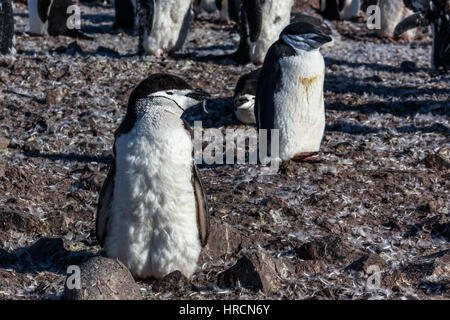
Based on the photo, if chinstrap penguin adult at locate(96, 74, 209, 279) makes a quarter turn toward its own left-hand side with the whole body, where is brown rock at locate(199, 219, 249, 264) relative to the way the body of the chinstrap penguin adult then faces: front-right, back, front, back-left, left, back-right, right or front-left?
front-left

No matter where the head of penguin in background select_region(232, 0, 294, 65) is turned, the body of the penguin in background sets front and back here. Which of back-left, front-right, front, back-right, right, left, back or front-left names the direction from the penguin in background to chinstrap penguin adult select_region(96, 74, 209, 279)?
right

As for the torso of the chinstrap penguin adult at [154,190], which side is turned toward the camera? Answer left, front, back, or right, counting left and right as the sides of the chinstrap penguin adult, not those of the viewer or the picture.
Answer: front

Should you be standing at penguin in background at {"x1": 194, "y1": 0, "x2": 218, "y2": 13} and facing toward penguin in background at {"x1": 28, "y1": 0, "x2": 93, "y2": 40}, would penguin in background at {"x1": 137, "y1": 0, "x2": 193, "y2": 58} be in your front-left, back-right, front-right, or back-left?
front-left

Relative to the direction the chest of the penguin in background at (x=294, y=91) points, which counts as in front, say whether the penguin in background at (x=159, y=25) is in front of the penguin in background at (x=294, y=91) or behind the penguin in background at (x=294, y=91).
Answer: behind

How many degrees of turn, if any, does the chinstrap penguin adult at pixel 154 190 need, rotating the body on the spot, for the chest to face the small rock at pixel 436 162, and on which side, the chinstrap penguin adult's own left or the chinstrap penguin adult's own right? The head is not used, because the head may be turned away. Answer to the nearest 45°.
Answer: approximately 135° to the chinstrap penguin adult's own left
